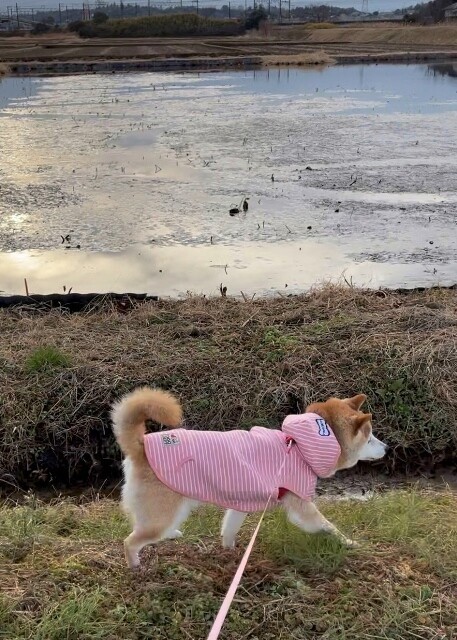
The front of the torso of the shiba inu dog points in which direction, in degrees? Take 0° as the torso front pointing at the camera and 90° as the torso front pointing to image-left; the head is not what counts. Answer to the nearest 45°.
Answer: approximately 270°
